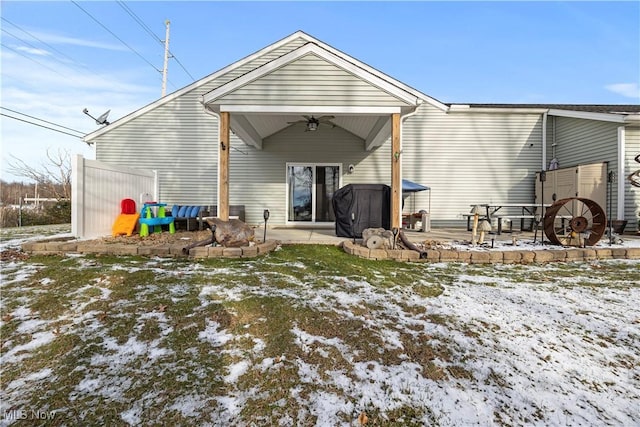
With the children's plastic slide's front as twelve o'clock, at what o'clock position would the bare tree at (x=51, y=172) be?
The bare tree is roughly at 4 o'clock from the children's plastic slide.

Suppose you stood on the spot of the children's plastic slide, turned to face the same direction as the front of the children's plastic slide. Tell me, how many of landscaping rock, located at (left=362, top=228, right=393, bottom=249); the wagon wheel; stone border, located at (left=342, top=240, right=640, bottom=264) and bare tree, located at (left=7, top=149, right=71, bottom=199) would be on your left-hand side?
3

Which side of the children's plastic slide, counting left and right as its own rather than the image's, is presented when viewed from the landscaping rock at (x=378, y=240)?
left

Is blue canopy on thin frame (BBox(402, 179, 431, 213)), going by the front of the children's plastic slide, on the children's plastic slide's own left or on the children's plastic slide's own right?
on the children's plastic slide's own left

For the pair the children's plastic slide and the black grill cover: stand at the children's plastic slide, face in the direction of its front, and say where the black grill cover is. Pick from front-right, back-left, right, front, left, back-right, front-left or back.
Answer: left

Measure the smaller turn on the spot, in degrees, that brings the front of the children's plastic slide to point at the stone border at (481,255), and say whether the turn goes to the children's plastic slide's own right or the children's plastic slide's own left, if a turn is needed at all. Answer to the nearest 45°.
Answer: approximately 90° to the children's plastic slide's own left

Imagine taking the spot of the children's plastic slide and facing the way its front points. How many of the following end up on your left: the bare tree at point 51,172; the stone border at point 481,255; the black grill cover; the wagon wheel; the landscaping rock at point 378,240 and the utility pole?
4

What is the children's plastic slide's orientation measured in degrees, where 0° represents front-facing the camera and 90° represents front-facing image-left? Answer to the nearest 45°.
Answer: approximately 45°

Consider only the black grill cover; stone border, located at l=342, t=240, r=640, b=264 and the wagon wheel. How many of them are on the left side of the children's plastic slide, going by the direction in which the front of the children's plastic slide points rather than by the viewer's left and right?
3

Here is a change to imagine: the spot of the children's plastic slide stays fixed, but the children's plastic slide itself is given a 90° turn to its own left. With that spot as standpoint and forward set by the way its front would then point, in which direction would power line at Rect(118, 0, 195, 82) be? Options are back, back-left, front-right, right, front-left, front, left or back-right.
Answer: back-left

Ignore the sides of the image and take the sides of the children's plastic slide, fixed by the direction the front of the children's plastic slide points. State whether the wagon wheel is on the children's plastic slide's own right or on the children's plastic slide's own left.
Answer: on the children's plastic slide's own left

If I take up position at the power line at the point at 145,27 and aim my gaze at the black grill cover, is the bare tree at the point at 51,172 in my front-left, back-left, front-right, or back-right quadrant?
back-right

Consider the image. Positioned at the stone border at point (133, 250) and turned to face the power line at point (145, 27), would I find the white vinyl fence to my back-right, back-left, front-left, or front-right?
front-left

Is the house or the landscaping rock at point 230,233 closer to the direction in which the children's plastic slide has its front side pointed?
the landscaping rock

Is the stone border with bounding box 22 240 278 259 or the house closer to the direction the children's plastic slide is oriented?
the stone border
